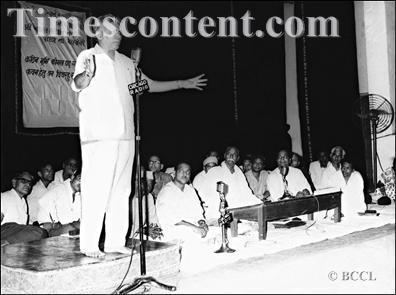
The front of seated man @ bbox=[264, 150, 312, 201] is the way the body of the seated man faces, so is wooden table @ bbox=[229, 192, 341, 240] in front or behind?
in front

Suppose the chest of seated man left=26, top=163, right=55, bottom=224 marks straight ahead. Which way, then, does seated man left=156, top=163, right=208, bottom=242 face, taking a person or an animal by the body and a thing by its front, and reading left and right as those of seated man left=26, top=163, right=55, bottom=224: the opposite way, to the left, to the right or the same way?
the same way

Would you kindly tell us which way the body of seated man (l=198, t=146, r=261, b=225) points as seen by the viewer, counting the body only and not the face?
toward the camera

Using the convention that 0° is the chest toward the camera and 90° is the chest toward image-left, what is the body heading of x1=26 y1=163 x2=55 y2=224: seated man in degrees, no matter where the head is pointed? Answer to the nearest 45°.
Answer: approximately 315°

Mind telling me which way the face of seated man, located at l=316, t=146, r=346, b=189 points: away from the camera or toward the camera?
toward the camera

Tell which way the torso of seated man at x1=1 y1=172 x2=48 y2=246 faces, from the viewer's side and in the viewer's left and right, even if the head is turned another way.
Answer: facing the viewer and to the right of the viewer

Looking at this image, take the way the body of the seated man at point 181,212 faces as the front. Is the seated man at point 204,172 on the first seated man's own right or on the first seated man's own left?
on the first seated man's own left

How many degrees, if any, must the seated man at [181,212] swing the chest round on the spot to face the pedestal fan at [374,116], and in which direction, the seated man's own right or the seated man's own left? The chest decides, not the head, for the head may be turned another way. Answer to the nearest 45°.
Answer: approximately 90° to the seated man's own left

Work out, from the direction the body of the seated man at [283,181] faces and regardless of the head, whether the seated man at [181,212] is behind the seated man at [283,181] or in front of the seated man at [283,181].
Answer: in front

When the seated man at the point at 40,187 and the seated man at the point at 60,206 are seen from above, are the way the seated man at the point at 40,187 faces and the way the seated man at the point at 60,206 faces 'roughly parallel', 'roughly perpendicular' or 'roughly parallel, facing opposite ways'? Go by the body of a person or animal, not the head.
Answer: roughly parallel

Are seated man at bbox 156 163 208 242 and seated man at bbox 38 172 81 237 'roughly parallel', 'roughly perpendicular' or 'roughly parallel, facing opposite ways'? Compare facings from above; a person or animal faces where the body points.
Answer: roughly parallel

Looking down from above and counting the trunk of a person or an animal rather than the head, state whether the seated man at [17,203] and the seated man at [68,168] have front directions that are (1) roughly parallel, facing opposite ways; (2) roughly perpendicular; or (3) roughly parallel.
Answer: roughly parallel

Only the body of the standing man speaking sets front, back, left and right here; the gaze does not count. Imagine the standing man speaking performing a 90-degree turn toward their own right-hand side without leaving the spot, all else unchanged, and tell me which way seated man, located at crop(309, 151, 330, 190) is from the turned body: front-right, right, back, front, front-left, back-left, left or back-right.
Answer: back

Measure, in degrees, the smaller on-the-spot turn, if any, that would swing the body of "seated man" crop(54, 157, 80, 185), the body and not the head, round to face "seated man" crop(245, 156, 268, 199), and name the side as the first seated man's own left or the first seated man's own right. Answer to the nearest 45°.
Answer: approximately 45° to the first seated man's own left
